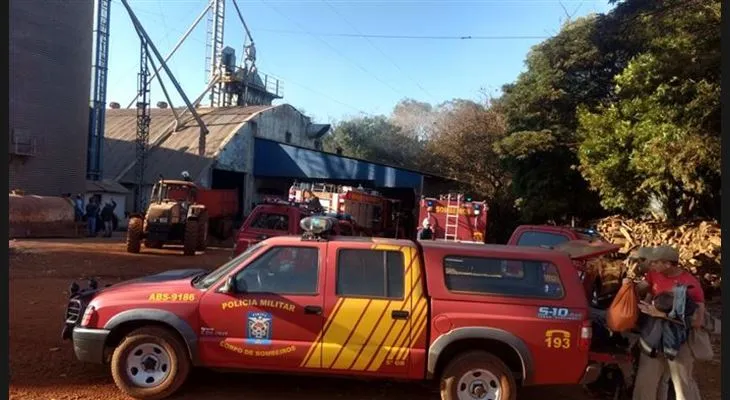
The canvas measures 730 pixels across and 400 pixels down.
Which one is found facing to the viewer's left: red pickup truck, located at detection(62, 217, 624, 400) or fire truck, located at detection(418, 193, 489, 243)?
the red pickup truck

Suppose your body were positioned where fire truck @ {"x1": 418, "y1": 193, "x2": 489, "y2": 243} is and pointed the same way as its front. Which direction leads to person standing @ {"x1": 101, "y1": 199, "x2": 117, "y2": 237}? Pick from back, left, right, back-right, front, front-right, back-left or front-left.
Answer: left

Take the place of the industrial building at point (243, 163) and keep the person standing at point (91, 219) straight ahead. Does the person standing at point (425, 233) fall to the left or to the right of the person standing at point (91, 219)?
left

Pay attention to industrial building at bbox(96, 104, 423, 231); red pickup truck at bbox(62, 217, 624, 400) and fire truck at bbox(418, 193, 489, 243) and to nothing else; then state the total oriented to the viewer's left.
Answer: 1

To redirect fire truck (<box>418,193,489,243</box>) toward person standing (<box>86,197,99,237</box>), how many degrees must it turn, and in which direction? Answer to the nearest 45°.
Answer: approximately 90° to its left

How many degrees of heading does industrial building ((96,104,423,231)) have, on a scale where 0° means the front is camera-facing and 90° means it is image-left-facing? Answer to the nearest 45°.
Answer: approximately 315°

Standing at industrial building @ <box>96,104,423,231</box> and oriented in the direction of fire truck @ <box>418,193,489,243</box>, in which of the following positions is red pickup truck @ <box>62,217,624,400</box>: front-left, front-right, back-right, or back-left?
front-right

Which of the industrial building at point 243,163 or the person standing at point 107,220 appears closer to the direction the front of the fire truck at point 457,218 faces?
the industrial building

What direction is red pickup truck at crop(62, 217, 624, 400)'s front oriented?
to the viewer's left

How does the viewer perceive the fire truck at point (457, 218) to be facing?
facing away from the viewer

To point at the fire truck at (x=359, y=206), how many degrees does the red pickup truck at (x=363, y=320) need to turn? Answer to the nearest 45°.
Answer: approximately 90° to its right

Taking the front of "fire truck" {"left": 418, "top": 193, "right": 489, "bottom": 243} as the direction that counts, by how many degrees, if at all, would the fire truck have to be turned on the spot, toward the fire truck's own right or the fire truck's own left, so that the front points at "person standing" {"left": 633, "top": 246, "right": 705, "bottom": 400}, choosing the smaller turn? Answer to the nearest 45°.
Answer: approximately 180°

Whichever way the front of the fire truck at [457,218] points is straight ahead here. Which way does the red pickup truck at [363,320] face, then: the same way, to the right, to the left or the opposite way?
to the left
